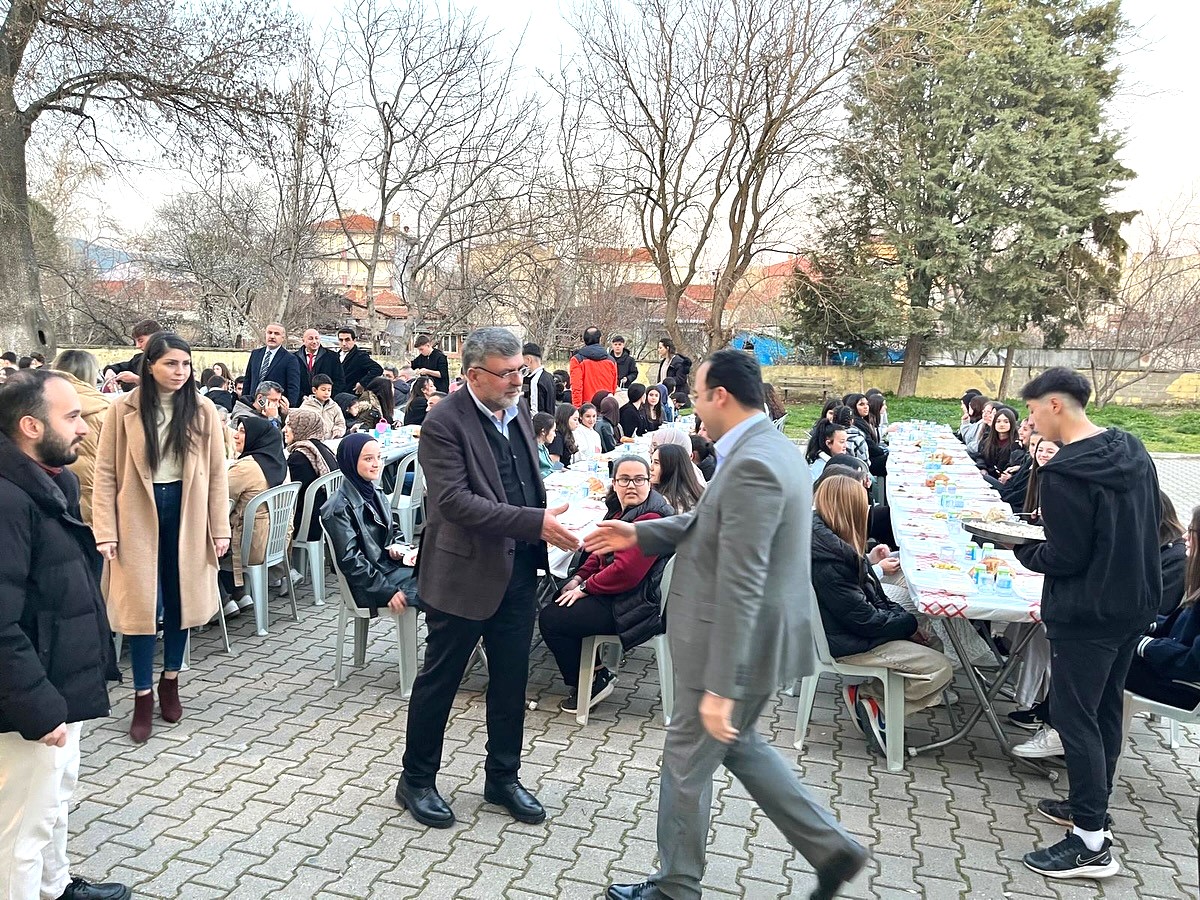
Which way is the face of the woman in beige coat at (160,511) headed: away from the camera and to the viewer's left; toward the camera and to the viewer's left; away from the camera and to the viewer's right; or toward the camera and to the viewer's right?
toward the camera and to the viewer's right

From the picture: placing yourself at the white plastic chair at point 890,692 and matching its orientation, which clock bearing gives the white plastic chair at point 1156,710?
the white plastic chair at point 1156,710 is roughly at 12 o'clock from the white plastic chair at point 890,692.

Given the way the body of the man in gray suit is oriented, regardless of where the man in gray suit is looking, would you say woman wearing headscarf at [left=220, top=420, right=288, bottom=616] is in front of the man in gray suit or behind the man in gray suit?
in front

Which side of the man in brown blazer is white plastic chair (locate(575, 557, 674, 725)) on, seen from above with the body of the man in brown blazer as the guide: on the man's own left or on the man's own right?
on the man's own left

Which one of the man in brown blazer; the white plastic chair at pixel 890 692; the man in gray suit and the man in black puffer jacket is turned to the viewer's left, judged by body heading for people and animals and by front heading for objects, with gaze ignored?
the man in gray suit

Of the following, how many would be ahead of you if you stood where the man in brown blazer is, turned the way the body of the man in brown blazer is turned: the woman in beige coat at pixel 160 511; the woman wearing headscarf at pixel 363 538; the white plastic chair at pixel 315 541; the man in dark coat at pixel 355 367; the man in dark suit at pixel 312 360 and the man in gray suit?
1

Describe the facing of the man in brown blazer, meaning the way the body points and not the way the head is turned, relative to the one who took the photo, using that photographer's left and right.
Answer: facing the viewer and to the right of the viewer

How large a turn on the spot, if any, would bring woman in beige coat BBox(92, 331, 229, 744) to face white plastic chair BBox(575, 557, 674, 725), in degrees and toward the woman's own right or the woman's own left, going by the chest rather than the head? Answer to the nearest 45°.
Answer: approximately 90° to the woman's own left

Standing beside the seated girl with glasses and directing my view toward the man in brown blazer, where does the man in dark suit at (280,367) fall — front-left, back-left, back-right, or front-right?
back-right

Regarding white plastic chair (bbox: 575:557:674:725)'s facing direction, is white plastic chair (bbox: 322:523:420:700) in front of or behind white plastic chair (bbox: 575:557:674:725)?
in front

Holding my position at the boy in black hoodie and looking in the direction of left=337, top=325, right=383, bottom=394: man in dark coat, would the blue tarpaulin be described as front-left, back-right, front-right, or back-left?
front-right

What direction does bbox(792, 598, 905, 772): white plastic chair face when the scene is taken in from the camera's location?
facing to the right of the viewer

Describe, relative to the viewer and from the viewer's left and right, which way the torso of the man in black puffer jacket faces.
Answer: facing to the right of the viewer
